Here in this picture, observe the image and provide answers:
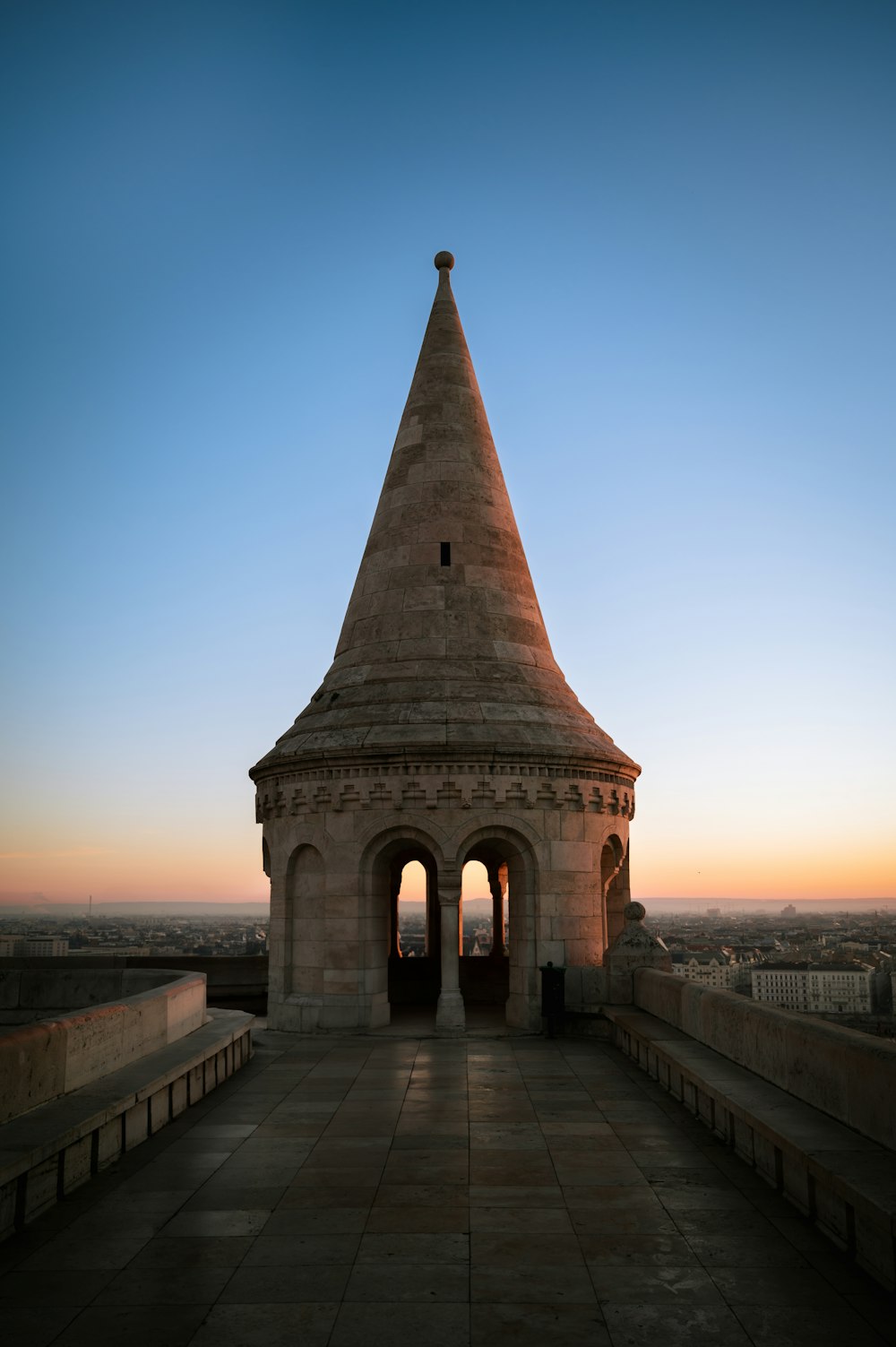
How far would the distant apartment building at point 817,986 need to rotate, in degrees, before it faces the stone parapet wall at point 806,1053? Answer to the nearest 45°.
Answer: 0° — it already faces it

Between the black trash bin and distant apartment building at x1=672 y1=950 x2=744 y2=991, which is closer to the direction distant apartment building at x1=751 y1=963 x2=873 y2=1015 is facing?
the black trash bin

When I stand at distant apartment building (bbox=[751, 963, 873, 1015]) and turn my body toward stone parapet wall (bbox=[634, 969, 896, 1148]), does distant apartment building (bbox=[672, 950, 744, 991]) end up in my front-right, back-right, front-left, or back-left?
back-right

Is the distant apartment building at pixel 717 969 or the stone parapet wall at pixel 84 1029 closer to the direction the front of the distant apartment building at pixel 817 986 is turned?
the stone parapet wall

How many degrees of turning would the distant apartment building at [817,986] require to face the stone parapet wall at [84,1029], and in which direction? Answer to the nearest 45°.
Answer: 0° — it already faces it

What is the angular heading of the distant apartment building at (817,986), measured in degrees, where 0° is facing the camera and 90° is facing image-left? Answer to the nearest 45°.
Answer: approximately 0°

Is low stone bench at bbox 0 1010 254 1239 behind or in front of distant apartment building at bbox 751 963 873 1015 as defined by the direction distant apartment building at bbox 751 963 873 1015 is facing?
in front

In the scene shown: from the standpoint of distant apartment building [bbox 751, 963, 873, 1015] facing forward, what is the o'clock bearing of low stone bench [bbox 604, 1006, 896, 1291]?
The low stone bench is roughly at 12 o'clock from the distant apartment building.

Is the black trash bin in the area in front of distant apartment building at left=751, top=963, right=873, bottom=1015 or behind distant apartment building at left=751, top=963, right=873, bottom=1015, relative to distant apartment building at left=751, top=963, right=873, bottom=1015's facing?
in front
